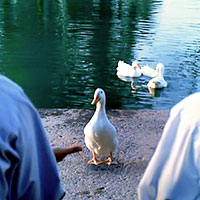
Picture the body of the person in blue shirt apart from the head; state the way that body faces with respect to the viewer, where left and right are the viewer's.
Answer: facing away from the viewer and to the right of the viewer

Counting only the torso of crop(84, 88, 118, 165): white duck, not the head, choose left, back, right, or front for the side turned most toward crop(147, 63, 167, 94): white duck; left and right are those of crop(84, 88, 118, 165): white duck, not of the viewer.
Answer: back

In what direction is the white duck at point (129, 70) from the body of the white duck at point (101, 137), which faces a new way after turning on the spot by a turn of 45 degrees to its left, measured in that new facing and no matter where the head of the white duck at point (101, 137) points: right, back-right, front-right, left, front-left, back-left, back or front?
back-left

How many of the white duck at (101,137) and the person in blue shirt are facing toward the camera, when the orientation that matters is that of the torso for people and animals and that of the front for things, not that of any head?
1
